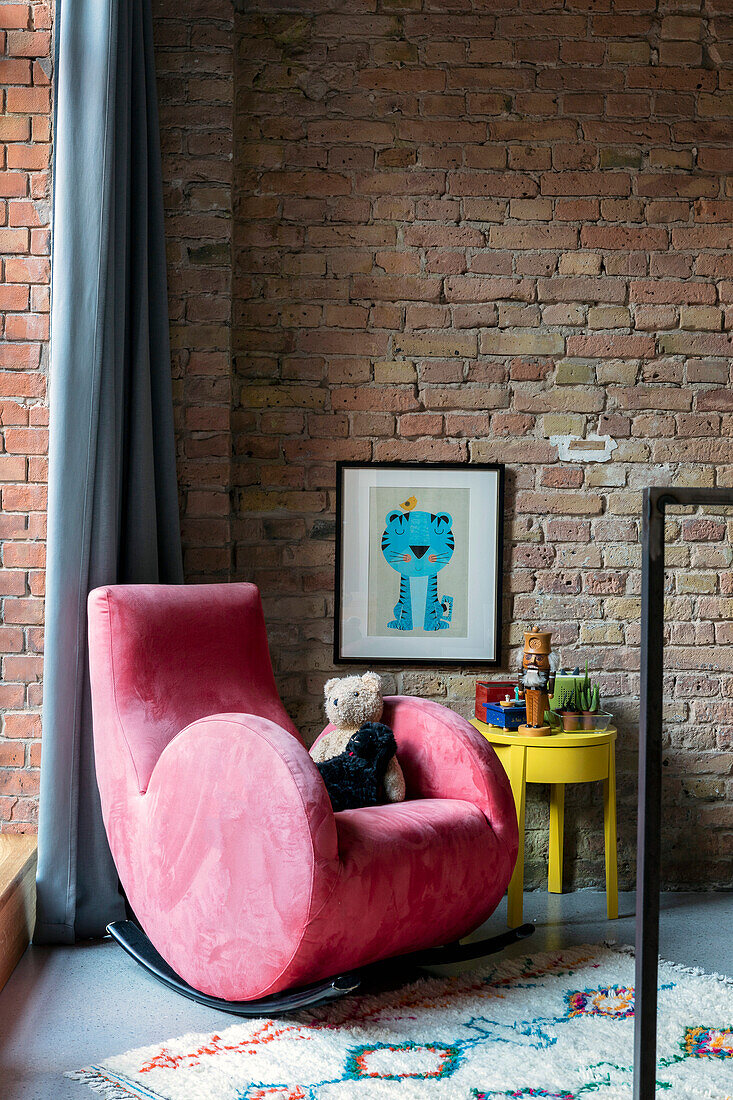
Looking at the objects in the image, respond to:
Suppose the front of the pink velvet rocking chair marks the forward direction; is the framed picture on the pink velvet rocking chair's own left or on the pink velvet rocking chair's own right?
on the pink velvet rocking chair's own left

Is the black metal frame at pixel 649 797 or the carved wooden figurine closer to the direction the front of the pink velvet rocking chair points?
the black metal frame

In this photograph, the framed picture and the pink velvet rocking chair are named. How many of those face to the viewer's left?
0

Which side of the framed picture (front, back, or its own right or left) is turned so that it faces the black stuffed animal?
front
